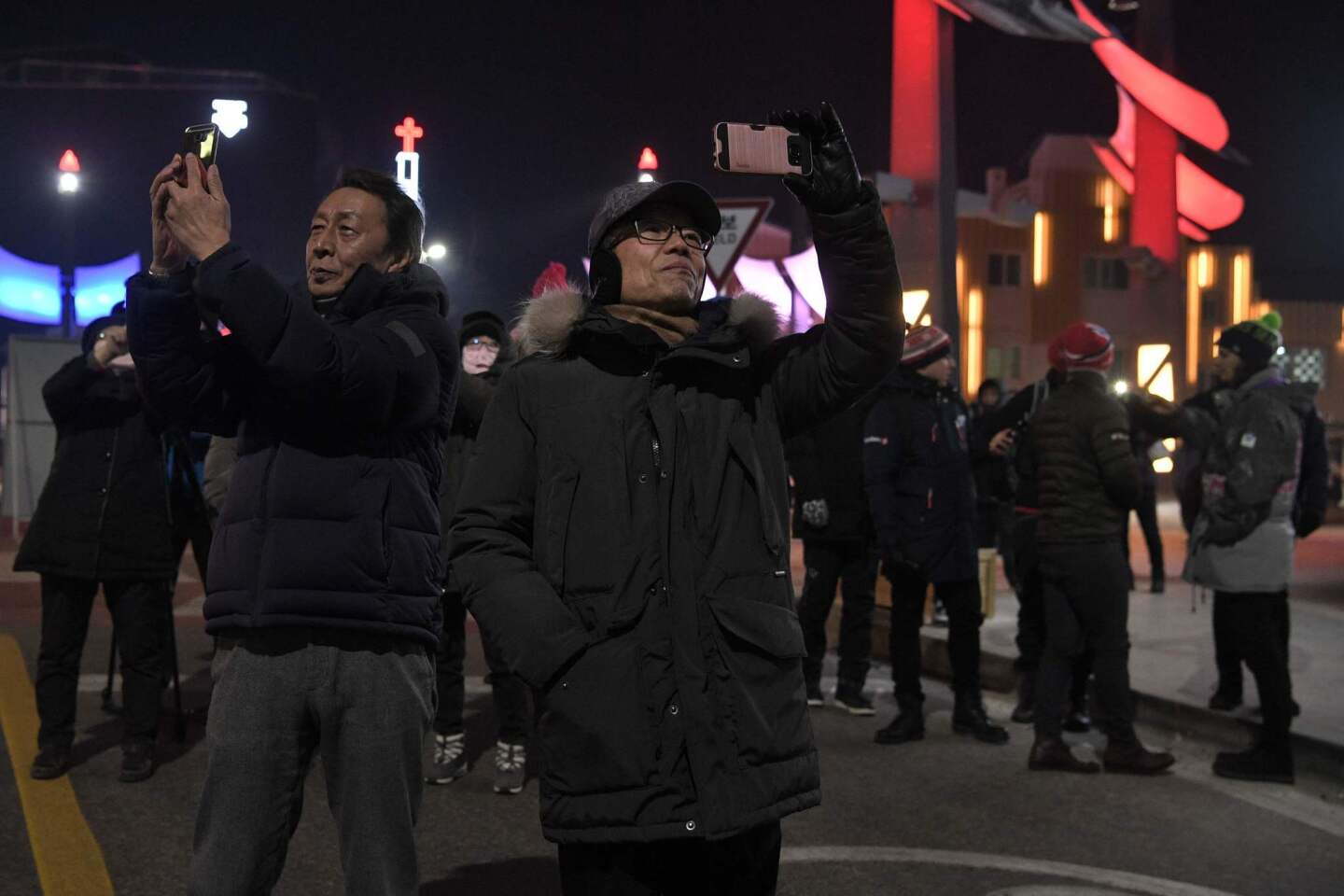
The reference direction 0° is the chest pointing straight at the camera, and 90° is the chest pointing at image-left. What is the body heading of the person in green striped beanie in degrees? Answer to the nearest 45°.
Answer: approximately 90°

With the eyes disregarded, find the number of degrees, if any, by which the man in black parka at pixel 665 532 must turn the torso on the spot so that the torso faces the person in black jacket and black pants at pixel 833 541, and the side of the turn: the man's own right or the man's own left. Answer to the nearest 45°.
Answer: approximately 180°

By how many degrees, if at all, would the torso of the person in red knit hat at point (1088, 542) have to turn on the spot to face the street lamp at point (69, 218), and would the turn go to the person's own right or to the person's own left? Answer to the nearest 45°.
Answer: approximately 90° to the person's own left

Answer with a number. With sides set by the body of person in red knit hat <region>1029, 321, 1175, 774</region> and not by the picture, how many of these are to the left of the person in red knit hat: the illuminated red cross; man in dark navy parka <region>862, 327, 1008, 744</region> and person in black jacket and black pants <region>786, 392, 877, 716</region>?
3

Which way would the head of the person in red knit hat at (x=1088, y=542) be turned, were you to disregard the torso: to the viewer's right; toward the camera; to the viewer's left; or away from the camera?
away from the camera

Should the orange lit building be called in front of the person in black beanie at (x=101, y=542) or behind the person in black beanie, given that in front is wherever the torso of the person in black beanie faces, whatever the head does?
behind

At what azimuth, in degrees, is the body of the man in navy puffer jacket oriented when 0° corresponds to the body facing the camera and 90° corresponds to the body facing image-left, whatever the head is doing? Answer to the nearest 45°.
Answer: approximately 45°

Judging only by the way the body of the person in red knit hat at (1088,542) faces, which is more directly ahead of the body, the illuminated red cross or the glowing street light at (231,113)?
the illuminated red cross

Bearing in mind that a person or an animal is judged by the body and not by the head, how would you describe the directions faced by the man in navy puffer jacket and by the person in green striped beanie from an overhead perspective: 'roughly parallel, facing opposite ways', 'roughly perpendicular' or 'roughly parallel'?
roughly perpendicular
